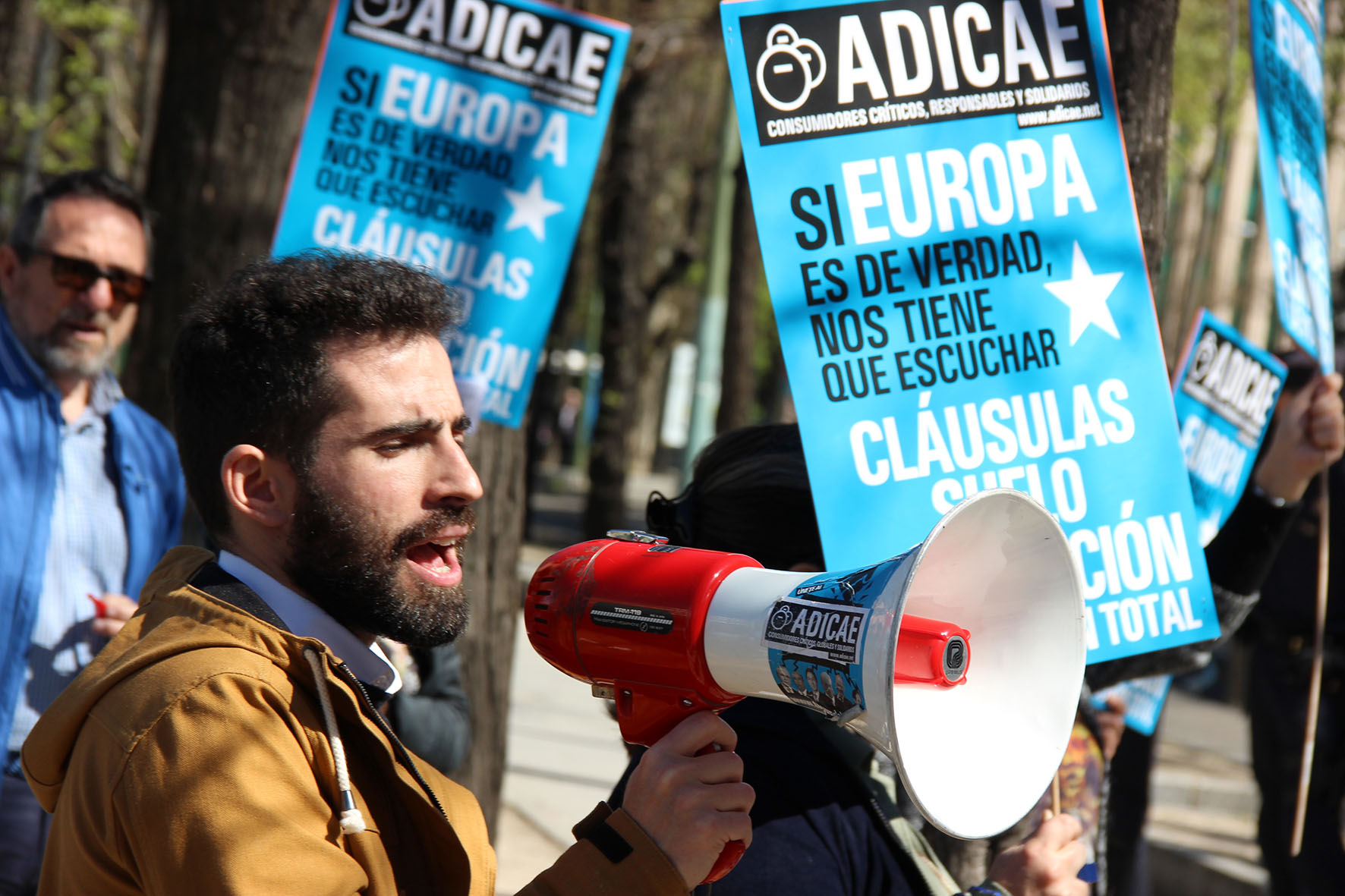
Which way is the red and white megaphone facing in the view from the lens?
facing the viewer and to the right of the viewer

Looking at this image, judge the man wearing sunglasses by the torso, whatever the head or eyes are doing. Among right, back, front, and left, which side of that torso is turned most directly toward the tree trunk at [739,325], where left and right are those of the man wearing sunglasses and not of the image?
left

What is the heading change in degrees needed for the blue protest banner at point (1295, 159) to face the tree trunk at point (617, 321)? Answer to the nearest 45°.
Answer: approximately 90° to its right

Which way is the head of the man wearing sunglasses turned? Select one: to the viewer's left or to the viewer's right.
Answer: to the viewer's right

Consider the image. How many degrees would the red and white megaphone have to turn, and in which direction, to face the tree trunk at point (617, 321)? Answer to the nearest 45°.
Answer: approximately 135° to its left

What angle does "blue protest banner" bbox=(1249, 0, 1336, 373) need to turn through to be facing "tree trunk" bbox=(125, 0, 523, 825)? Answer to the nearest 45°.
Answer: approximately 45° to its right

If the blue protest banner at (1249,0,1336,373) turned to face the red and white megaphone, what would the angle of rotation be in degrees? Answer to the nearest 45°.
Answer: approximately 45° to its left

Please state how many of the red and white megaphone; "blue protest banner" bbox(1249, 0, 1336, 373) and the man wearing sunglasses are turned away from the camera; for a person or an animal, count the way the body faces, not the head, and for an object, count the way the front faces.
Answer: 0

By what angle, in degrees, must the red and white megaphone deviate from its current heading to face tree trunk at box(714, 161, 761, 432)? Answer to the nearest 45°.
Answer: approximately 135° to its left

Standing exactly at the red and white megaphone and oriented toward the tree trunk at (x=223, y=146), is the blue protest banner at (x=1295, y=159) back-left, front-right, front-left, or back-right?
front-right

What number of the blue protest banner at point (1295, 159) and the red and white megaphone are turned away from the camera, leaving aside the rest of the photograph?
0
